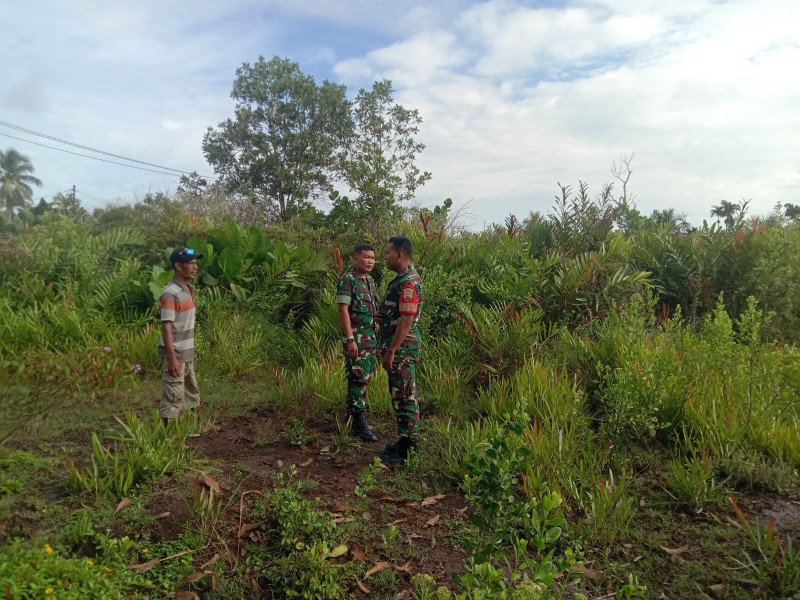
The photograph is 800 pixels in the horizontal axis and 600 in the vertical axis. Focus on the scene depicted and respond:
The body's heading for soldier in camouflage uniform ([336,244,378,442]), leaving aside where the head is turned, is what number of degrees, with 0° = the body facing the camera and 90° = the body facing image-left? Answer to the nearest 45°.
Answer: approximately 315°

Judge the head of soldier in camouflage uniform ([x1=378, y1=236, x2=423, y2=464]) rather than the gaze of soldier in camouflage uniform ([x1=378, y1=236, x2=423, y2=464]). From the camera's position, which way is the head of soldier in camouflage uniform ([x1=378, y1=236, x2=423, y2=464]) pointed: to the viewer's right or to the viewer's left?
to the viewer's left

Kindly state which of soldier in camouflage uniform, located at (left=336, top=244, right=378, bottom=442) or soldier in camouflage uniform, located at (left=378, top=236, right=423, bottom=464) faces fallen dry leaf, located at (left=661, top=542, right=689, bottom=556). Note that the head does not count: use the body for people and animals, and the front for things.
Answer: soldier in camouflage uniform, located at (left=336, top=244, right=378, bottom=442)

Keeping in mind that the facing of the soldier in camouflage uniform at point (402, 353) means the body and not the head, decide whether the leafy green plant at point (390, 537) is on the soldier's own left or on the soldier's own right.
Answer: on the soldier's own left

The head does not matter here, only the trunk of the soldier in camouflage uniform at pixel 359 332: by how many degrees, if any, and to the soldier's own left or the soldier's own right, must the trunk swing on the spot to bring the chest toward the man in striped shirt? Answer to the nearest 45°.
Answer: approximately 135° to the soldier's own right

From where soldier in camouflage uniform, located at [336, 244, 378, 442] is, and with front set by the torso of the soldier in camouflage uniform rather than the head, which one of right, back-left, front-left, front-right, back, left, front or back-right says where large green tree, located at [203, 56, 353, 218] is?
back-left

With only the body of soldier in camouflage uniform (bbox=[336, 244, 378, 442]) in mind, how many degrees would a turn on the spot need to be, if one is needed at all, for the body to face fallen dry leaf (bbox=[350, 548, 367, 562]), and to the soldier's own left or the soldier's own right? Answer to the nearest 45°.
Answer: approximately 45° to the soldier's own right

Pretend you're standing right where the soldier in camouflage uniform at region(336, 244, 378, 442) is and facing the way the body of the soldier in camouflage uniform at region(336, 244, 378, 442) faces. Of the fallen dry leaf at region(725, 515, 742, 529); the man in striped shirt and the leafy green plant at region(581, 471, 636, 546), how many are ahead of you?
2

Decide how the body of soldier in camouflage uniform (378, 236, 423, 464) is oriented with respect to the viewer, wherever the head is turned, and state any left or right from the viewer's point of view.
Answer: facing to the left of the viewer
